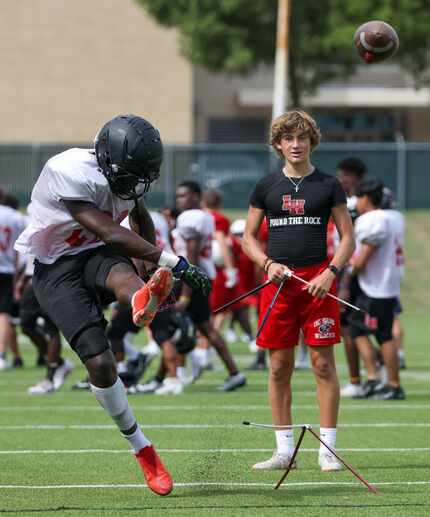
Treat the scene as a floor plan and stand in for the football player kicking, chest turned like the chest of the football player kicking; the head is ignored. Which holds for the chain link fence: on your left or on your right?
on your left

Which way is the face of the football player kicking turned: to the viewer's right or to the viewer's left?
to the viewer's right

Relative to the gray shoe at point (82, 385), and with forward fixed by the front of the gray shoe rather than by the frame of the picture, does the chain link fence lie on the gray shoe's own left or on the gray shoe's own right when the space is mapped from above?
on the gray shoe's own right

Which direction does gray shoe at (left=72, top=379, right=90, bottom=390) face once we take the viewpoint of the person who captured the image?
facing to the left of the viewer
